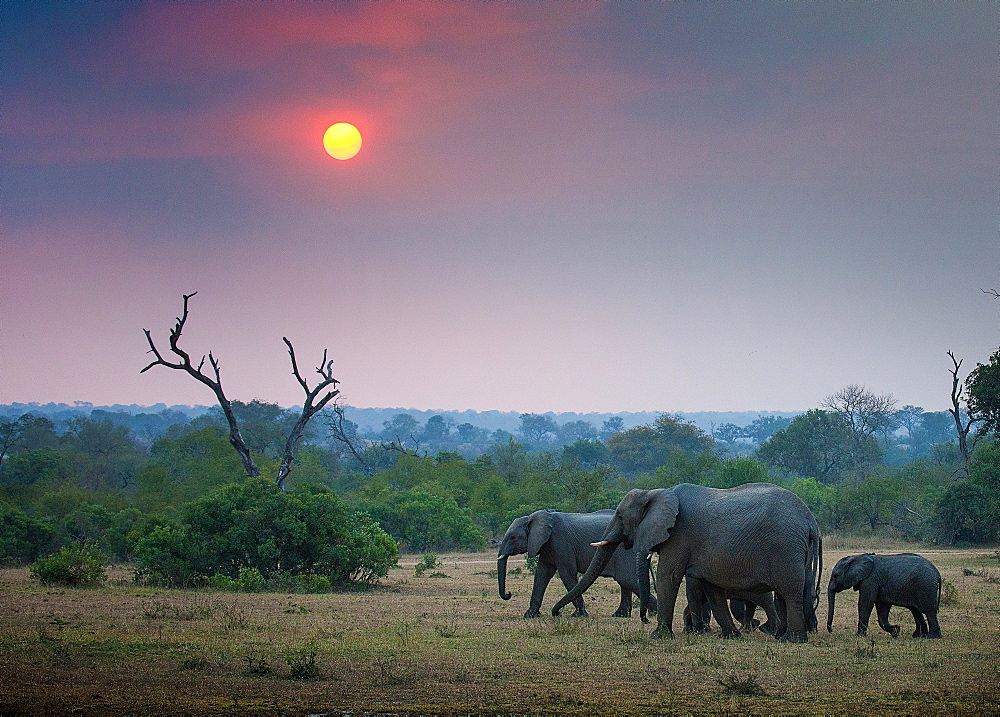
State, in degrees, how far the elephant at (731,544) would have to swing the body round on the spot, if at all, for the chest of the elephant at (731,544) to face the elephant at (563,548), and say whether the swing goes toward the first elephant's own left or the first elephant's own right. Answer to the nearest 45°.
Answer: approximately 45° to the first elephant's own right

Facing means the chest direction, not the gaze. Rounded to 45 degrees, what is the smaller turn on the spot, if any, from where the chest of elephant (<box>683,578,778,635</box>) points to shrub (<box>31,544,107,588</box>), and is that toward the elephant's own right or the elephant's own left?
0° — it already faces it

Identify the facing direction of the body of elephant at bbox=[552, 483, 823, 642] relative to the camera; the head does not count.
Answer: to the viewer's left

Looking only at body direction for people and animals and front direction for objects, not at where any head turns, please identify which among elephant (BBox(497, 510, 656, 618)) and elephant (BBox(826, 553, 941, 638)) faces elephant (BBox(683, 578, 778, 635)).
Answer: elephant (BBox(826, 553, 941, 638))

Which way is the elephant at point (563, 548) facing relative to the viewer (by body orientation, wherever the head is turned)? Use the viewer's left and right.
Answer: facing to the left of the viewer

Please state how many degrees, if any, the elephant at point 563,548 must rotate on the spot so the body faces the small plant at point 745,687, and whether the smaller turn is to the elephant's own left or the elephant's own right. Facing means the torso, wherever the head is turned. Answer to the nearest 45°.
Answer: approximately 90° to the elephant's own left

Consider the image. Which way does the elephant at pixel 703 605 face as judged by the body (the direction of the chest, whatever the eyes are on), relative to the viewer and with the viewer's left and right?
facing to the left of the viewer

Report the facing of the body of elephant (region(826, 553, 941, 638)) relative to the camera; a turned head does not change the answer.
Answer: to the viewer's left

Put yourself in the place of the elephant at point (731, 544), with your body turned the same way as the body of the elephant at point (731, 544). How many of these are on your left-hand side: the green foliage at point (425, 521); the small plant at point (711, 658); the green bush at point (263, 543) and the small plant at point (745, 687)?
2
